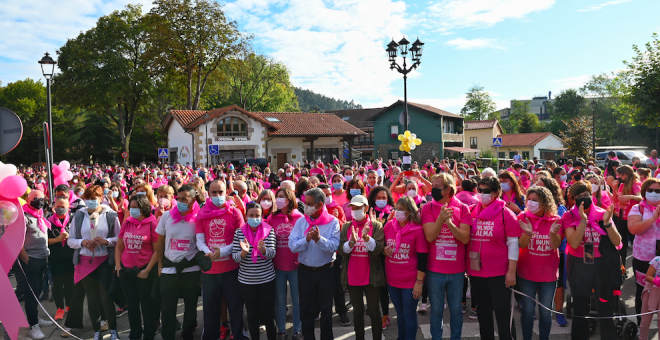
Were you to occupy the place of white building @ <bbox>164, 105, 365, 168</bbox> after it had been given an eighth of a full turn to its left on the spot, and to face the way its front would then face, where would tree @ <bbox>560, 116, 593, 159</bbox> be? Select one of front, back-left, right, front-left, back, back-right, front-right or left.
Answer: front-left

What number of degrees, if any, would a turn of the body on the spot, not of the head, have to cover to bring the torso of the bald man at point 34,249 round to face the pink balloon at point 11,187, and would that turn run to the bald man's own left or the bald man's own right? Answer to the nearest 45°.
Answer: approximately 45° to the bald man's own right

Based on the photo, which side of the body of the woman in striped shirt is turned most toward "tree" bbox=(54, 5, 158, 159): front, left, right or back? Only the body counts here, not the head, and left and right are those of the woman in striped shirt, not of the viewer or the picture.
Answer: back

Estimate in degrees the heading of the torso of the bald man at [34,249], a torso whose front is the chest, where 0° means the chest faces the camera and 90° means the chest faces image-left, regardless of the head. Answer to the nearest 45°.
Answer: approximately 315°

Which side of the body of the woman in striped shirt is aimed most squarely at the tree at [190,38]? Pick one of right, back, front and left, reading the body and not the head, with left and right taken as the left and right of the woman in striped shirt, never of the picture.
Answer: back

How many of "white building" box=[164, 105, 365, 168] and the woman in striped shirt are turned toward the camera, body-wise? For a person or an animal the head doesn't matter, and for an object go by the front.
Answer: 2

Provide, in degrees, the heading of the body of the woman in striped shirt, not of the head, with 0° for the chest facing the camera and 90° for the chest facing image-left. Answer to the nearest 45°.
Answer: approximately 0°
